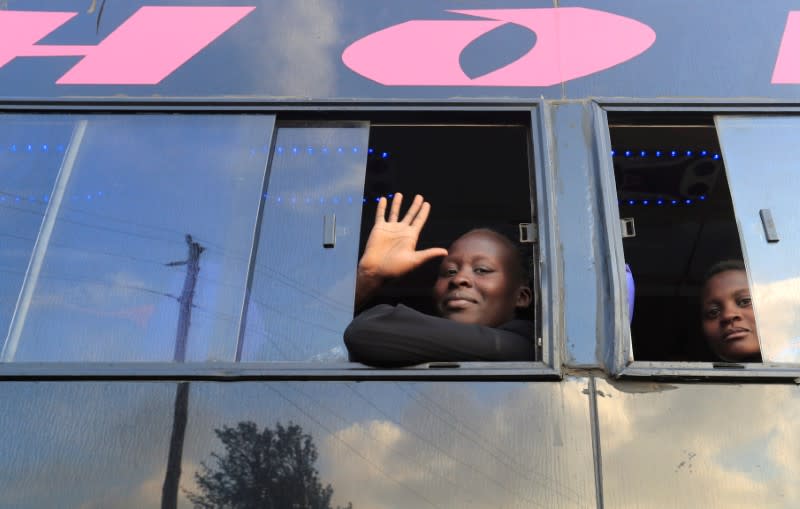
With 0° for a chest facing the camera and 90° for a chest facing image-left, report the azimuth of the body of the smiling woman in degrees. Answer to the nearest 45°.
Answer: approximately 45°
